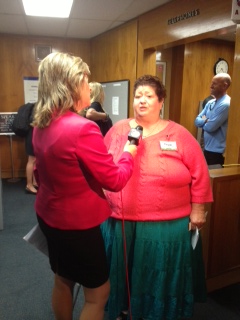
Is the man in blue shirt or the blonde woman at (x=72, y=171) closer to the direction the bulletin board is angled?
the blonde woman

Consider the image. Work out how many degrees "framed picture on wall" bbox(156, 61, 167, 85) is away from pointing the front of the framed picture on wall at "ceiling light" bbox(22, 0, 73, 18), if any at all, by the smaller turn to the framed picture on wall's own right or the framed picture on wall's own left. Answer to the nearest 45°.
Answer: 0° — it already faces it

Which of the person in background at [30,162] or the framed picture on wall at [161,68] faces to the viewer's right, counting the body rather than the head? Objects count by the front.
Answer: the person in background

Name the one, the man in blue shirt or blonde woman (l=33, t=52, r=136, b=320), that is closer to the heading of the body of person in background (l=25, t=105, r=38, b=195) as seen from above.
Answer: the man in blue shirt

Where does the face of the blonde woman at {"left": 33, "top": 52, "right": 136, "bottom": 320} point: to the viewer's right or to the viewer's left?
to the viewer's right

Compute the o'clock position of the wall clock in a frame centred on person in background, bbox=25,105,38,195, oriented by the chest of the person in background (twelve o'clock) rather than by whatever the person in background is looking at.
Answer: The wall clock is roughly at 12 o'clock from the person in background.

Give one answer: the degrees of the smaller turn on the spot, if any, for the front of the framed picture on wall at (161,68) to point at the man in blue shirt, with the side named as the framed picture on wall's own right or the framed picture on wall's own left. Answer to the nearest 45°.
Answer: approximately 45° to the framed picture on wall's own left

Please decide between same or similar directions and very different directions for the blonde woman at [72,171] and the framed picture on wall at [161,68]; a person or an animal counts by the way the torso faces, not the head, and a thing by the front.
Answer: very different directions

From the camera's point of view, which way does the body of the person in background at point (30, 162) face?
to the viewer's right

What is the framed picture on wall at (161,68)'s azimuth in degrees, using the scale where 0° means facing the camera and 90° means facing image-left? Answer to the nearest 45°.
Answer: approximately 45°
